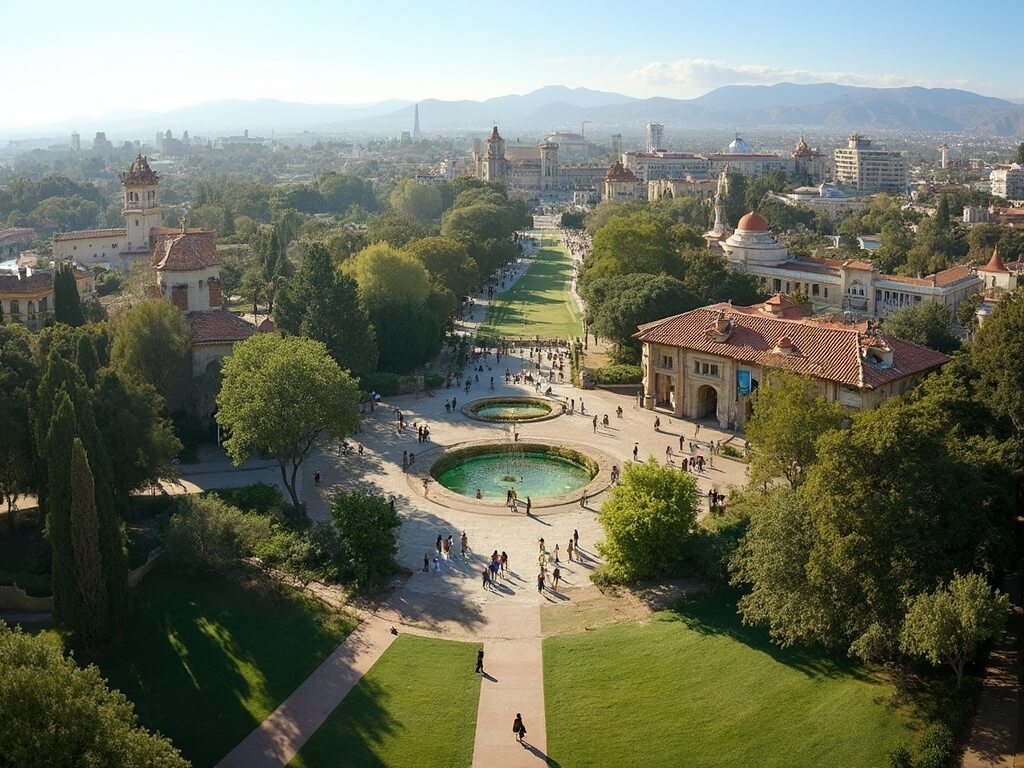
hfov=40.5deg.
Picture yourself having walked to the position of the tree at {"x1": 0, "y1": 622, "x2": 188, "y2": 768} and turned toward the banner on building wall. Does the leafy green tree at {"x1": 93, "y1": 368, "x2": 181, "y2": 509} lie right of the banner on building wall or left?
left

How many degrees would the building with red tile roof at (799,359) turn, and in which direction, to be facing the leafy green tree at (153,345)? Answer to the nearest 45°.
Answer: approximately 45° to its right

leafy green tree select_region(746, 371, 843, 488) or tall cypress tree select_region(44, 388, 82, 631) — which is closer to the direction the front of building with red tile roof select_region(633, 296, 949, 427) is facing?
the tall cypress tree

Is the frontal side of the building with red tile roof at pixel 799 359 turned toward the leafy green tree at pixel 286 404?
yes

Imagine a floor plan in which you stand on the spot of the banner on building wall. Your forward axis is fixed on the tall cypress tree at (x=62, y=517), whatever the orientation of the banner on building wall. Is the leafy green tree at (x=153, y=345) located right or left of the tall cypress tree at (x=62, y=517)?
right

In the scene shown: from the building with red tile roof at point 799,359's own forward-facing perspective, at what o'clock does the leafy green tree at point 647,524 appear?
The leafy green tree is roughly at 11 o'clock from the building with red tile roof.

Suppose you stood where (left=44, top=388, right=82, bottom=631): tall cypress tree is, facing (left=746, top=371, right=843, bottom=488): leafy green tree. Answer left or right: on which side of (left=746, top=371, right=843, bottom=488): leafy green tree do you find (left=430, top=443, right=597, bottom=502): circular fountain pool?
left

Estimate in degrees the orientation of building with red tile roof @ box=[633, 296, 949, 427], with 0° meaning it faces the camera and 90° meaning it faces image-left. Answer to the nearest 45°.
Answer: approximately 45°
